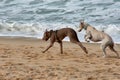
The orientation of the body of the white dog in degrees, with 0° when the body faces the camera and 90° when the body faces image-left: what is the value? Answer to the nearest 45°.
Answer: approximately 90°

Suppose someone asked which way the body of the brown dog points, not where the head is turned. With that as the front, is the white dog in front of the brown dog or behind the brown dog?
behind

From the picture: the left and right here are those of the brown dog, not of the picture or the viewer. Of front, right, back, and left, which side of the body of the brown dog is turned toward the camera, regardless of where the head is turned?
left

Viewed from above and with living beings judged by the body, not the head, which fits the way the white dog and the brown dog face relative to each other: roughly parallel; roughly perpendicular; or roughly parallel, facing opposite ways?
roughly parallel

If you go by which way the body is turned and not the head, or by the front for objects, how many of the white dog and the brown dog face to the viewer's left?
2

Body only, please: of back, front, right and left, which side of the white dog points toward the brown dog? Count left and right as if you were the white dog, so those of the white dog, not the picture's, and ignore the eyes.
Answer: front
